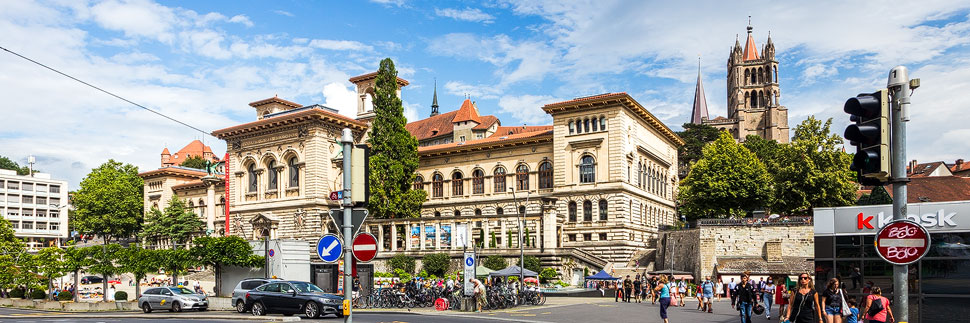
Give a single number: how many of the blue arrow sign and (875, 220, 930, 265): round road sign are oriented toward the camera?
2

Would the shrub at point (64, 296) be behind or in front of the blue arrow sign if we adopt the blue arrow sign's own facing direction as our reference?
behind

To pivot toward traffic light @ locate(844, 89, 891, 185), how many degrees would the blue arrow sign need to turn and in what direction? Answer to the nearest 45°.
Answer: approximately 45° to its left

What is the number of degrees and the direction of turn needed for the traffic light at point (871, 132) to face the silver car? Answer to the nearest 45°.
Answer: approximately 90° to its right

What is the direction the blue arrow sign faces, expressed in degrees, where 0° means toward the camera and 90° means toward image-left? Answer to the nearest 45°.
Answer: approximately 0°

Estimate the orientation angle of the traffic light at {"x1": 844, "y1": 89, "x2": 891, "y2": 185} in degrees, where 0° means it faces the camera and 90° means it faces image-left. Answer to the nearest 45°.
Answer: approximately 45°
